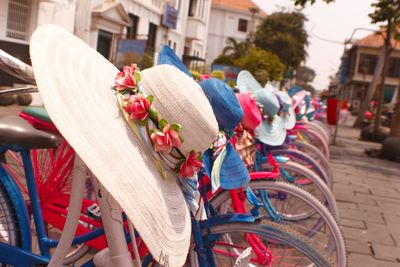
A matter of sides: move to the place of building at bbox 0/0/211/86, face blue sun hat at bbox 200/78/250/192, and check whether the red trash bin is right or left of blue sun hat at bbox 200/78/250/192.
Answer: left

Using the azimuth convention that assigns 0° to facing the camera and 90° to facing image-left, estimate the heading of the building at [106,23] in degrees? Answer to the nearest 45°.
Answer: approximately 315°

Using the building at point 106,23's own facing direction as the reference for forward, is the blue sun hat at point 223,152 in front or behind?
in front

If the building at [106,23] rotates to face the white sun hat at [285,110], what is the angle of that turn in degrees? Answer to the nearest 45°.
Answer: approximately 45° to its right

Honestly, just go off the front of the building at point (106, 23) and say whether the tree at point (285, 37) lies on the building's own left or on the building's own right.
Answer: on the building's own left

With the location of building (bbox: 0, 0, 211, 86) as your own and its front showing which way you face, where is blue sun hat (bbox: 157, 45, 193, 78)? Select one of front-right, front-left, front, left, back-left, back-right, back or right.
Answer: front-right

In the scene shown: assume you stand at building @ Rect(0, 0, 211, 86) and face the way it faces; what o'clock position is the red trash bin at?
The red trash bin is roughly at 12 o'clock from the building.
